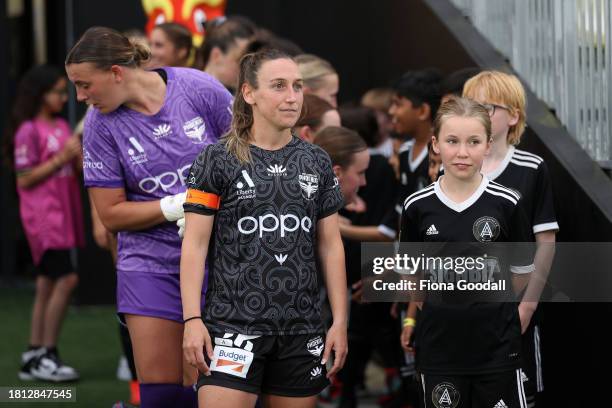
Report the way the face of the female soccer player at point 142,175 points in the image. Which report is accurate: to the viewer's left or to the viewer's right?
to the viewer's left

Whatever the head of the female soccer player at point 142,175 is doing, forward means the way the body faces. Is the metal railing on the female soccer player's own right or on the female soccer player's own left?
on the female soccer player's own left

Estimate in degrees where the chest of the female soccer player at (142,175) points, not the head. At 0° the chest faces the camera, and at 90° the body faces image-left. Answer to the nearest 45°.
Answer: approximately 0°

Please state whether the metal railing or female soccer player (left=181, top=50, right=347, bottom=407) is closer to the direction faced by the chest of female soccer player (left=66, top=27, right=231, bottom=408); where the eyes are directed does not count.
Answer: the female soccer player

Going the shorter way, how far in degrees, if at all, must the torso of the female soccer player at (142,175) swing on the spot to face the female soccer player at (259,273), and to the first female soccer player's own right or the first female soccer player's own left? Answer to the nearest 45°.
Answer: approximately 45° to the first female soccer player's own left
